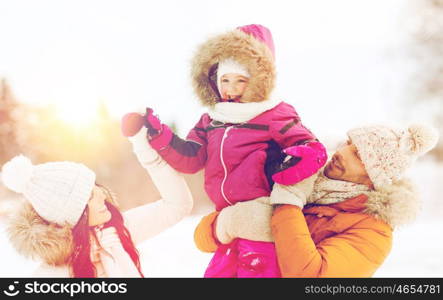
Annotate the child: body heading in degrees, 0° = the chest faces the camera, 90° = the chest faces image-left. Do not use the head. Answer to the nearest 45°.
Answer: approximately 45°

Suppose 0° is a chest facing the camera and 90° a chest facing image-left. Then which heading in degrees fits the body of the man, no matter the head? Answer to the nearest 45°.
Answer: approximately 90°

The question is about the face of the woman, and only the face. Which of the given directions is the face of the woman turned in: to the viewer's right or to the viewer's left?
to the viewer's right
